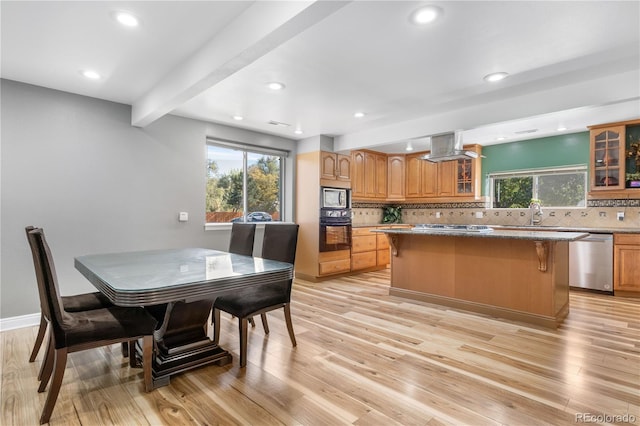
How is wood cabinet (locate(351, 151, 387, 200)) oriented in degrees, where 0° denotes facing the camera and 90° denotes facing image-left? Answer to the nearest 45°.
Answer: approximately 315°

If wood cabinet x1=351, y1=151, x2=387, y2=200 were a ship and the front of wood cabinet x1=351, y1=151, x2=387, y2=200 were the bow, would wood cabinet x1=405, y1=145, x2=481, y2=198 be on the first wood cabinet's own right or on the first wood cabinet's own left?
on the first wood cabinet's own left

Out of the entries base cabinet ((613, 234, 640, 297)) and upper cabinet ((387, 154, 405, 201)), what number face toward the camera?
2

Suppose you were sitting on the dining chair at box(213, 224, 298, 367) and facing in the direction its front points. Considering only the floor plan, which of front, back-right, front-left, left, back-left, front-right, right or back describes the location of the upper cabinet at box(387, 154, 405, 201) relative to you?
back

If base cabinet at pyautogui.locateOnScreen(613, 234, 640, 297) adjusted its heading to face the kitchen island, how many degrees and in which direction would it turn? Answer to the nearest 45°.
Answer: approximately 45° to its right

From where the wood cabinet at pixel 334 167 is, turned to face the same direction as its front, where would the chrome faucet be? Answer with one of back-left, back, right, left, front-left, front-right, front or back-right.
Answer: front-left

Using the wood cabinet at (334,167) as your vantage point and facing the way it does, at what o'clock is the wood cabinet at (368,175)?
the wood cabinet at (368,175) is roughly at 9 o'clock from the wood cabinet at (334,167).

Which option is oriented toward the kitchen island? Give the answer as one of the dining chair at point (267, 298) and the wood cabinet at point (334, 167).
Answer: the wood cabinet

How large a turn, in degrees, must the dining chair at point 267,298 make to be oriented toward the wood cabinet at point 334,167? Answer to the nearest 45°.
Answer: approximately 180°

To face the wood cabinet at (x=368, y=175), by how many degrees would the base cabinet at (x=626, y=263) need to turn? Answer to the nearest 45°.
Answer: approximately 90° to its right
